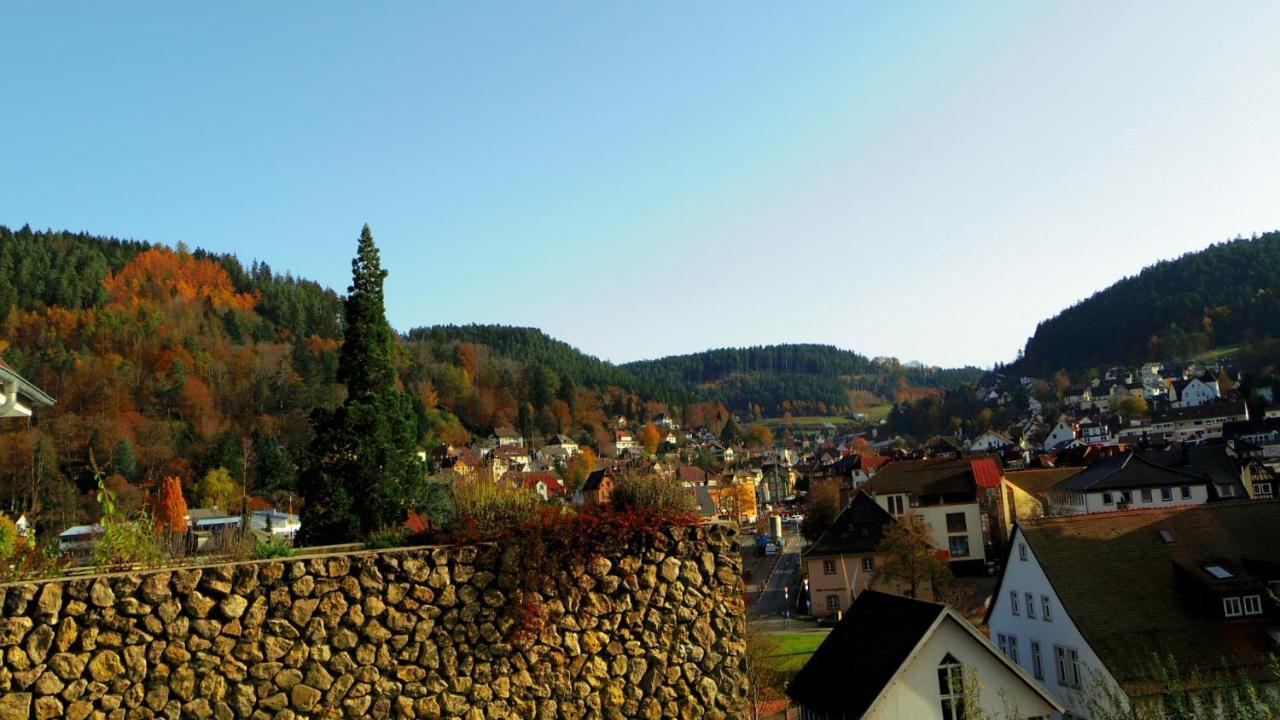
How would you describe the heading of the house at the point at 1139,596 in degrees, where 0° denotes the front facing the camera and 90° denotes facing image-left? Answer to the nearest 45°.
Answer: approximately 45°

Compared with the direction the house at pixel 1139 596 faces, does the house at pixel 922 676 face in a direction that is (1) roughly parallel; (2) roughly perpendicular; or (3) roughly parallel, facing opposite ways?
roughly perpendicular

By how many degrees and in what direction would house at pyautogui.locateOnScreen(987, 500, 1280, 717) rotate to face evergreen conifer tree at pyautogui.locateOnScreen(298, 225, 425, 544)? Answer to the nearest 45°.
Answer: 0° — it already faces it

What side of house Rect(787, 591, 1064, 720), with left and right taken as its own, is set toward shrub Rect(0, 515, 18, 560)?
right

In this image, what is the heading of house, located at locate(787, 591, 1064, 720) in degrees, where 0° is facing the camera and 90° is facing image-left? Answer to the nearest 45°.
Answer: approximately 315°

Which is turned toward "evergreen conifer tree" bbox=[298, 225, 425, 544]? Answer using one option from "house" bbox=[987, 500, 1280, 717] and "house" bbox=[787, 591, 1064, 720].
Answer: "house" bbox=[987, 500, 1280, 717]

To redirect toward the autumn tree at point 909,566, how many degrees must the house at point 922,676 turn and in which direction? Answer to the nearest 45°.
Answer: approximately 135° to its left
